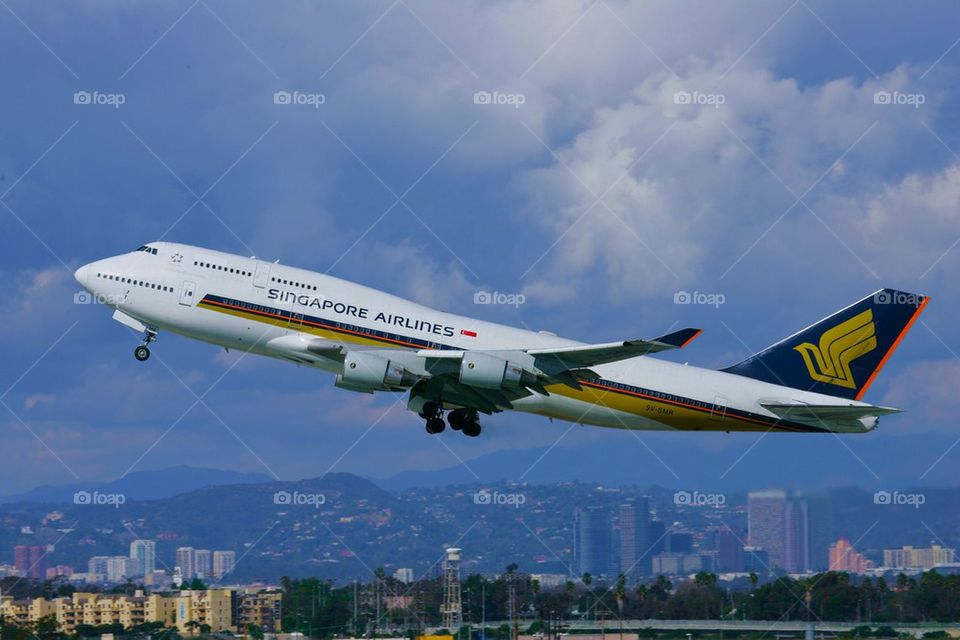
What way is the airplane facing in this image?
to the viewer's left
